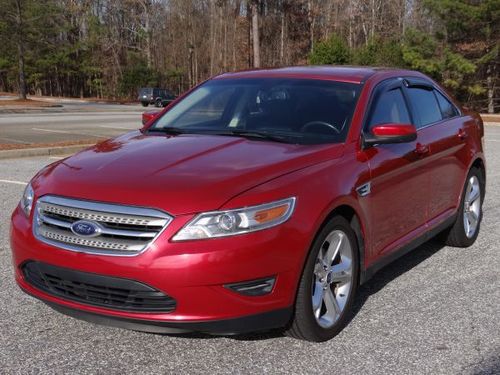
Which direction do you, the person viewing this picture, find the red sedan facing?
facing the viewer and to the left of the viewer

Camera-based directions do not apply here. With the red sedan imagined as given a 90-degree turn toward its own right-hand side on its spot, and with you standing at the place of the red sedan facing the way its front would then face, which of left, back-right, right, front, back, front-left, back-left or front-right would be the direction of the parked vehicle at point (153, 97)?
front-right

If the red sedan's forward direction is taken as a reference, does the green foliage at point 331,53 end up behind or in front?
behind

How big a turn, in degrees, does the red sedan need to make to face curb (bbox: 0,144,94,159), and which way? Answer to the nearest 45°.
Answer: approximately 90° to its right
